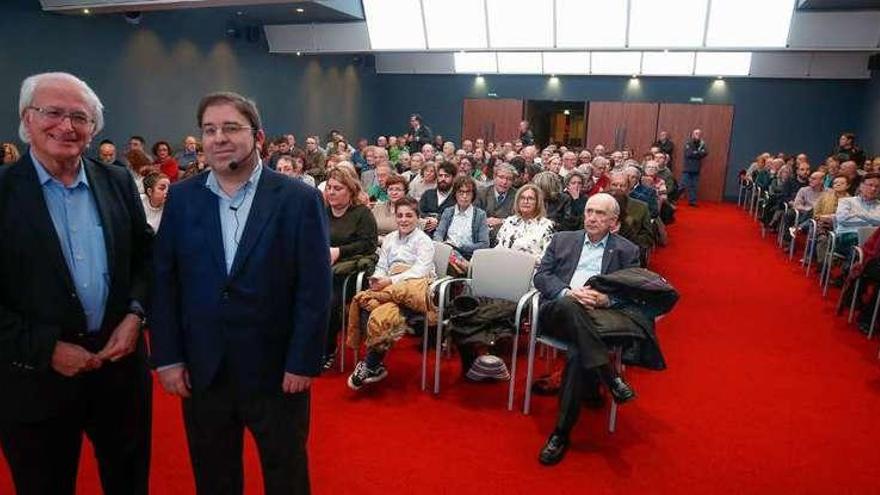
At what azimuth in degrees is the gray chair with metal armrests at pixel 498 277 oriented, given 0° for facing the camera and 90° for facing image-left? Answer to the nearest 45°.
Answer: approximately 45°

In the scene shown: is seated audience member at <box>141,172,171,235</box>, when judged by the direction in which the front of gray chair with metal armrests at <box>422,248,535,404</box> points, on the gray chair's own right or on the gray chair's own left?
on the gray chair's own right

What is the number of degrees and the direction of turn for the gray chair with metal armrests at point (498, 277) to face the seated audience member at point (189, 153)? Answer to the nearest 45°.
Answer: approximately 90° to its right

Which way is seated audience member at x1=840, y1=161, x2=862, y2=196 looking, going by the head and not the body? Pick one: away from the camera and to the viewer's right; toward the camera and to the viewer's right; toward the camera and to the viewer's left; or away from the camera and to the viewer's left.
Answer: toward the camera and to the viewer's left

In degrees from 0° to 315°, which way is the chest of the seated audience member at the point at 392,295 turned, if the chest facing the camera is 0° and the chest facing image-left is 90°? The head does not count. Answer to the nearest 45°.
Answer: approximately 45°

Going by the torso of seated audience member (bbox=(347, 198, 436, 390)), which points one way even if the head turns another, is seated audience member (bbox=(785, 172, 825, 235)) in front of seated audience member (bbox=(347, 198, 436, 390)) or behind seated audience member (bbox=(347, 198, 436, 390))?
behind

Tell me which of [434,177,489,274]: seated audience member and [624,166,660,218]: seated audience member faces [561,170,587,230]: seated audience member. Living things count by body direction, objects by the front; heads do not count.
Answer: [624,166,660,218]: seated audience member

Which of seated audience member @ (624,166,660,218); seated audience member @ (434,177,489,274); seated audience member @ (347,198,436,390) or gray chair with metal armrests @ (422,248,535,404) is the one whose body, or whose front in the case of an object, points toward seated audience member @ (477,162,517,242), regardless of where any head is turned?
seated audience member @ (624,166,660,218)

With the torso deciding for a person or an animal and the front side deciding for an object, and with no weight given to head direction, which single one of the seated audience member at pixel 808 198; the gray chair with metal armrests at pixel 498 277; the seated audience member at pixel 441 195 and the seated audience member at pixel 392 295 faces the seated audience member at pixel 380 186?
the seated audience member at pixel 808 198

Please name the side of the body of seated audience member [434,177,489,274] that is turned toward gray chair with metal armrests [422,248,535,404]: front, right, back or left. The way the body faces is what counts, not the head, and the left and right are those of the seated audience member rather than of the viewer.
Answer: front

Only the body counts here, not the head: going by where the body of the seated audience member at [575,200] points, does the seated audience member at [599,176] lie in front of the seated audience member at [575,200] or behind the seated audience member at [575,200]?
behind
